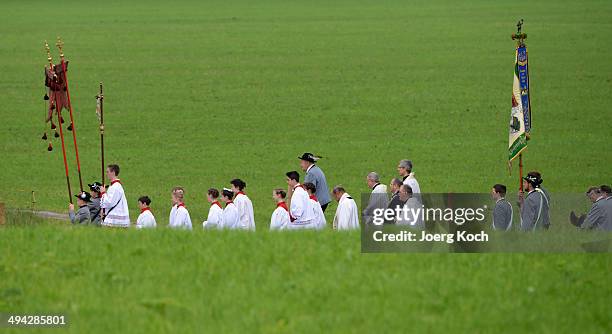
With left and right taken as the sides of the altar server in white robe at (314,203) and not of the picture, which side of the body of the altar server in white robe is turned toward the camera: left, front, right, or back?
left

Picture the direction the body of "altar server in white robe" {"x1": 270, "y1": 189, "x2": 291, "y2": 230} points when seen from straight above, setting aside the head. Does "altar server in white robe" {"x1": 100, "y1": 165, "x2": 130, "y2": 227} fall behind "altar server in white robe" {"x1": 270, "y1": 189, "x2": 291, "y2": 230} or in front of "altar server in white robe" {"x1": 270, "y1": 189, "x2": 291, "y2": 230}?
in front

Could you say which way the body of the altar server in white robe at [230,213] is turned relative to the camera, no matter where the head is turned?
to the viewer's left

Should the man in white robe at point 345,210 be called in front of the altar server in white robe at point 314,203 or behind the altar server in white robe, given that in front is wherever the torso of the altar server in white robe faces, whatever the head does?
behind

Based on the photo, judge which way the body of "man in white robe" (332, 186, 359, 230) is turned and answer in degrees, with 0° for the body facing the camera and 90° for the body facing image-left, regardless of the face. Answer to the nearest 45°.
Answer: approximately 90°

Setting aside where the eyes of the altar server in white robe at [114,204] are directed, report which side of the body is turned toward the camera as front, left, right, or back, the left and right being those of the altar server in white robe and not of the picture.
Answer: left

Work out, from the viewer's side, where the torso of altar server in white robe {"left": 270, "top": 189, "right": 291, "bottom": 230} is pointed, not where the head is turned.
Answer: to the viewer's left

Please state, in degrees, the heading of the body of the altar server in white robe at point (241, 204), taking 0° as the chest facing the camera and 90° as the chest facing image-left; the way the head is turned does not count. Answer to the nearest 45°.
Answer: approximately 90°

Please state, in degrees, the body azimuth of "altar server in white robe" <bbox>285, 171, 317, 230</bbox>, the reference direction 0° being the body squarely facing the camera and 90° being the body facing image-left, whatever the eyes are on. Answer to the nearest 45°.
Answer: approximately 90°
